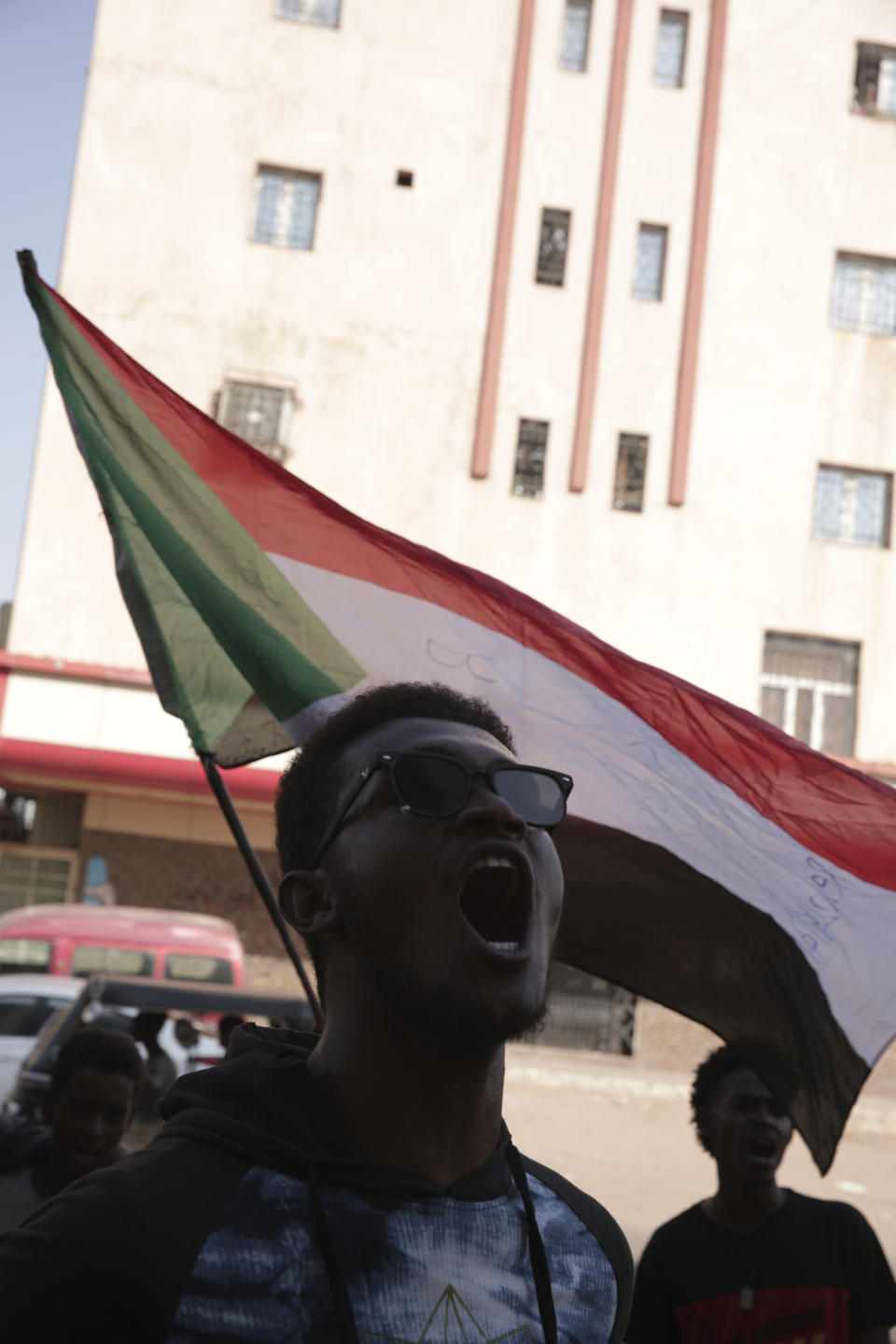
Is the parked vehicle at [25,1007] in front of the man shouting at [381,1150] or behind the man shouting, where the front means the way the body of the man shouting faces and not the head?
behind

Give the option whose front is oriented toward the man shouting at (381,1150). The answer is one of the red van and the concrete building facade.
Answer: the concrete building facade

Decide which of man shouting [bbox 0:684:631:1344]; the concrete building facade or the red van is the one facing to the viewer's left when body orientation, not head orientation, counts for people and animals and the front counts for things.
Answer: the red van

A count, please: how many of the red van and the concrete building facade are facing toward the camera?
1

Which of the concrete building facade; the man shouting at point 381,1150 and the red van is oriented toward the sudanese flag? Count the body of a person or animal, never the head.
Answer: the concrete building facade

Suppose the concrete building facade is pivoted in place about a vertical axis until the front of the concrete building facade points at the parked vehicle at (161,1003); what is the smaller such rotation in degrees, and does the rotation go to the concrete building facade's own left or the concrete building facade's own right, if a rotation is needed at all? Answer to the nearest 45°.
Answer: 0° — it already faces it

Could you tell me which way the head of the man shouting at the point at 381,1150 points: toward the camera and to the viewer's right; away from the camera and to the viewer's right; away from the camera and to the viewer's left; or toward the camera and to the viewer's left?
toward the camera and to the viewer's right

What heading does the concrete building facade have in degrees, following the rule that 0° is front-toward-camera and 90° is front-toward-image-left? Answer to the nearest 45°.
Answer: approximately 0°

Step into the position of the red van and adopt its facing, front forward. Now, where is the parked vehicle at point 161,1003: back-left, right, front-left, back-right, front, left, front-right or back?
left

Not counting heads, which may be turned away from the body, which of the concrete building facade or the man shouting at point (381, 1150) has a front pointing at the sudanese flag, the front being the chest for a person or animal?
the concrete building facade

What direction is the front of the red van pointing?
to the viewer's left

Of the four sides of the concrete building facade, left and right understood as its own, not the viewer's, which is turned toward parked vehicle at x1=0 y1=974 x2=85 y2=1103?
front

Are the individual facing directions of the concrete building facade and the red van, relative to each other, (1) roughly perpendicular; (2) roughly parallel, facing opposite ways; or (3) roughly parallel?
roughly perpendicular

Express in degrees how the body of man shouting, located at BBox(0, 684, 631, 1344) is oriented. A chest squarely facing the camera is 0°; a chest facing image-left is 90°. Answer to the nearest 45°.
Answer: approximately 315°
